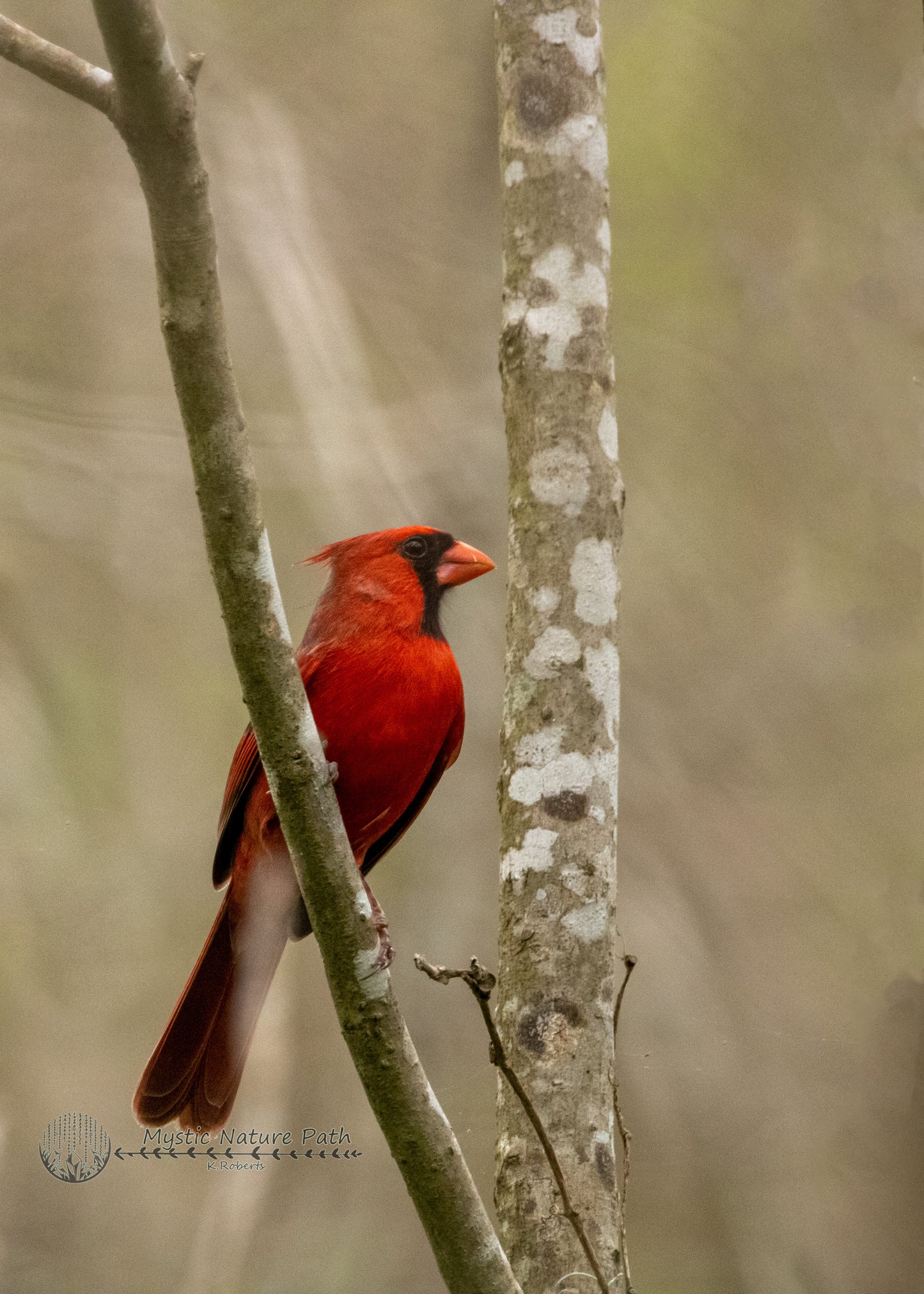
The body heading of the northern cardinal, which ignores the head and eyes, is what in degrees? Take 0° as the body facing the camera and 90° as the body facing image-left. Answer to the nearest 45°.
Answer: approximately 315°
